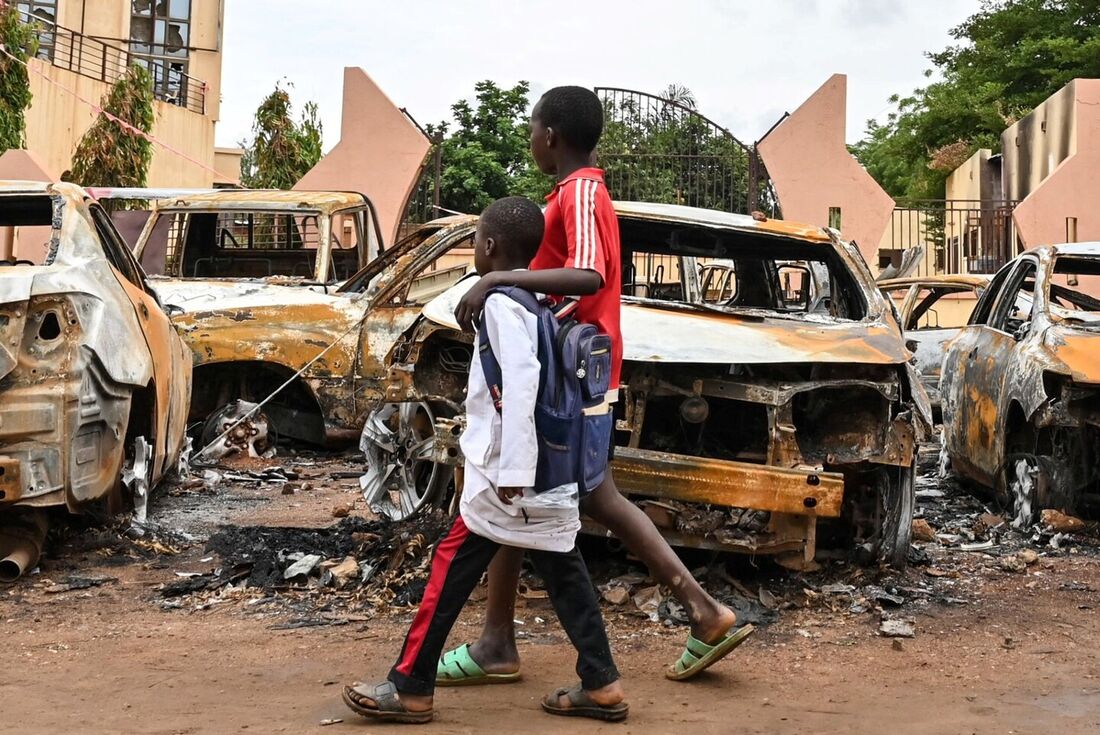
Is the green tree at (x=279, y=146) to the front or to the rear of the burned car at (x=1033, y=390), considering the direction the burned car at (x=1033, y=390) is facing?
to the rear

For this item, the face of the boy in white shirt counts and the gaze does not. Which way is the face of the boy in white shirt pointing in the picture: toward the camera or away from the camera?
away from the camera

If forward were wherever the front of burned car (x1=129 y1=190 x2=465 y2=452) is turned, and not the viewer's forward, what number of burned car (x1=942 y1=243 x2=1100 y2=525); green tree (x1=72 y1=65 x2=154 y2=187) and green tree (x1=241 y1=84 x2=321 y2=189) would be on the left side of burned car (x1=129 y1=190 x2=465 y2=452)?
1

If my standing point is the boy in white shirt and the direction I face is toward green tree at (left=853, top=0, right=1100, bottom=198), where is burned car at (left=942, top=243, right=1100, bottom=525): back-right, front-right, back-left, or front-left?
front-right

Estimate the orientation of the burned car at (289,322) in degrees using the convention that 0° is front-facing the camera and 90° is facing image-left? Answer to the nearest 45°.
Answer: approximately 45°

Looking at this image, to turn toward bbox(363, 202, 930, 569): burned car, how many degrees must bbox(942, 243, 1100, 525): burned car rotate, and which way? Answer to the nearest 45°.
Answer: approximately 90° to its right

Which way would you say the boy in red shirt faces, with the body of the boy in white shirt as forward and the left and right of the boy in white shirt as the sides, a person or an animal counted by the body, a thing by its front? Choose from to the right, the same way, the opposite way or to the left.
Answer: the same way
